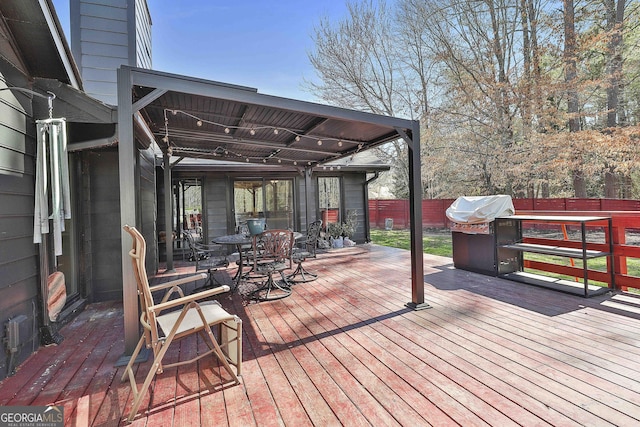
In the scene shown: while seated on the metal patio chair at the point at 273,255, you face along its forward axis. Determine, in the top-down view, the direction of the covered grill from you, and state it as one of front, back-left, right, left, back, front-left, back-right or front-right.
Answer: back-right

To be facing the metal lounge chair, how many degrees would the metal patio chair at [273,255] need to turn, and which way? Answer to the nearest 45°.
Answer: approximately 135° to its left

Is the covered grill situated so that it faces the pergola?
yes

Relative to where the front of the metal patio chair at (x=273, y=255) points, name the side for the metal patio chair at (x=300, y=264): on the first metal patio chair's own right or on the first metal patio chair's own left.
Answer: on the first metal patio chair's own right

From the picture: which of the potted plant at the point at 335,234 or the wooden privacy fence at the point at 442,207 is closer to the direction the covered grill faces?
the potted plant

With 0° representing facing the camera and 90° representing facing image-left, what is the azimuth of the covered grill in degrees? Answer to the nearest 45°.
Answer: approximately 45°

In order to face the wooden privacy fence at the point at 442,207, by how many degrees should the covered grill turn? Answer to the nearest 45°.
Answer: approximately 135° to its right

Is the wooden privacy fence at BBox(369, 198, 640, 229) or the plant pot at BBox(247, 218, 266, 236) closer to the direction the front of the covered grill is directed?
the plant pot

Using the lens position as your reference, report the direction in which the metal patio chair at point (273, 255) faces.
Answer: facing away from the viewer and to the left of the viewer

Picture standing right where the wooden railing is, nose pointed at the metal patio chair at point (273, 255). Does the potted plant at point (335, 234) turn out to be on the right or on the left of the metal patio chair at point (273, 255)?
right

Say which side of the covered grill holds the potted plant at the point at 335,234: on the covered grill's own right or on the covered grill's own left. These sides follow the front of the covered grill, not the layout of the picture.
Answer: on the covered grill's own right

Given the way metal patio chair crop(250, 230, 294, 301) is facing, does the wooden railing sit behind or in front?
behind
